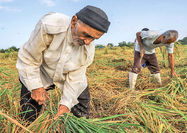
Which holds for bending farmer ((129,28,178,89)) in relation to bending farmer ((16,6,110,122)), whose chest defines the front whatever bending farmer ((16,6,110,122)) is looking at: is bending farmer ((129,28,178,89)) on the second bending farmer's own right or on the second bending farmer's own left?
on the second bending farmer's own left

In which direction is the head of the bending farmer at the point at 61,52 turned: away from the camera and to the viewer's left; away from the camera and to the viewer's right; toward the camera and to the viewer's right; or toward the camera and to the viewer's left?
toward the camera and to the viewer's right

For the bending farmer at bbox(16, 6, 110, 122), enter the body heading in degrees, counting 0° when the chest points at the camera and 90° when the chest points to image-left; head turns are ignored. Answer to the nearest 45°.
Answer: approximately 315°
